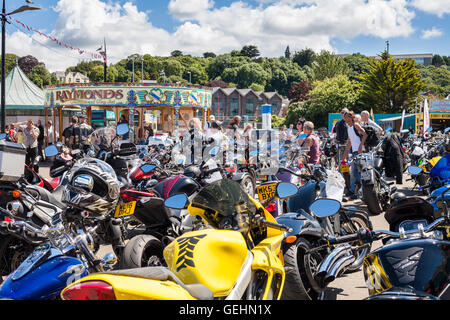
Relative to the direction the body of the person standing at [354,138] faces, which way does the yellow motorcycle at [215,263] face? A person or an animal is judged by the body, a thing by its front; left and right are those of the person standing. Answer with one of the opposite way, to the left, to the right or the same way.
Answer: the opposite way

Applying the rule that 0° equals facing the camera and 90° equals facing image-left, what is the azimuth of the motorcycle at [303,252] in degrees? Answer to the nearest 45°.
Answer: approximately 225°

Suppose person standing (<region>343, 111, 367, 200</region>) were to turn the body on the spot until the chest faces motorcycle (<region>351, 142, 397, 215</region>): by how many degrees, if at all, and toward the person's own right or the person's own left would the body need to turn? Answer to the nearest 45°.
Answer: approximately 45° to the person's own left

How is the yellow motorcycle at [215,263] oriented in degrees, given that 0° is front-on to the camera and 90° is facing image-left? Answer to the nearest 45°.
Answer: approximately 225°

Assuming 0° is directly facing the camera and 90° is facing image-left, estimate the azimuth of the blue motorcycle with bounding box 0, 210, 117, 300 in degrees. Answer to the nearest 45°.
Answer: approximately 225°

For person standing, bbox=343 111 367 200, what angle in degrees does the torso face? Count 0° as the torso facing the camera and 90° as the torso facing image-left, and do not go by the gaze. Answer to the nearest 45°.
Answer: approximately 45°

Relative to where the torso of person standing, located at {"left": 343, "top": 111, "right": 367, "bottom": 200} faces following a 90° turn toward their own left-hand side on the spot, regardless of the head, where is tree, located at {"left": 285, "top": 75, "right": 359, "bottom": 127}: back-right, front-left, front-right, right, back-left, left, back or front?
back-left

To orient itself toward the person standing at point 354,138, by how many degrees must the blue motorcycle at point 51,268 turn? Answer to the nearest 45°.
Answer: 0° — it already faces them

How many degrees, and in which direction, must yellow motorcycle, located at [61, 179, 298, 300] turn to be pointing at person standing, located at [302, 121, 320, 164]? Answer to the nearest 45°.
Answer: approximately 45° to its left

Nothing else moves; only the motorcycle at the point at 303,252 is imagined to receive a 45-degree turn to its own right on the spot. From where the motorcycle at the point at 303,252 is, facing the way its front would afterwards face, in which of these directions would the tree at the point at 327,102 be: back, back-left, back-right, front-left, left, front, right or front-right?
left
